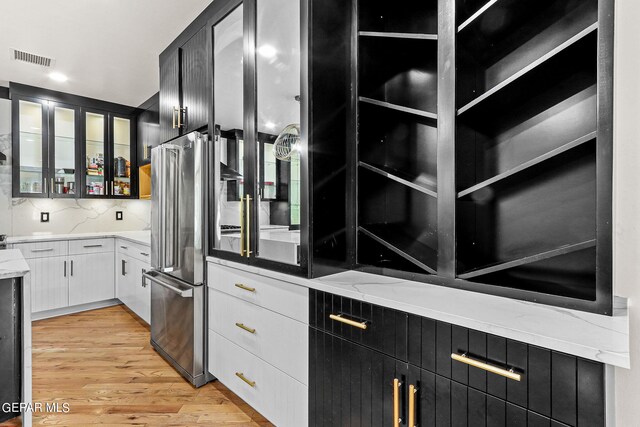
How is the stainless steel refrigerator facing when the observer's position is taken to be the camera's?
facing the viewer and to the left of the viewer

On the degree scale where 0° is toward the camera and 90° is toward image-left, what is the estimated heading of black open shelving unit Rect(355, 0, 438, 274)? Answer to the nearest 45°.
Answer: approximately 45°

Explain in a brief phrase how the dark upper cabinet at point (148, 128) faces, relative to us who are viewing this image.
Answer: facing to the left of the viewer

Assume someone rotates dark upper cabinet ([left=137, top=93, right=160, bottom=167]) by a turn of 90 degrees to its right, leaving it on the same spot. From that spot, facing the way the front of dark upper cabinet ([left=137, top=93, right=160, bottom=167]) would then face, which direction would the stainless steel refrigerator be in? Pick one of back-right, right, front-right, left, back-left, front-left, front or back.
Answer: back

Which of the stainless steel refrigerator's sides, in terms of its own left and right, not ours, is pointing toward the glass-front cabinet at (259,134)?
left

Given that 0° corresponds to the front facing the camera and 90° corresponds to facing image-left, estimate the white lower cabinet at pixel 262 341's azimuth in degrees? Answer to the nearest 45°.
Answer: approximately 45°

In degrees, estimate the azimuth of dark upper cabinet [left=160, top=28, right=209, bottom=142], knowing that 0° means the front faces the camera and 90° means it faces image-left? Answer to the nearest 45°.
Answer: approximately 45°

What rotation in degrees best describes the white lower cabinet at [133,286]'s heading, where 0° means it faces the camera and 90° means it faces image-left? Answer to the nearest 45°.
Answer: approximately 45°
